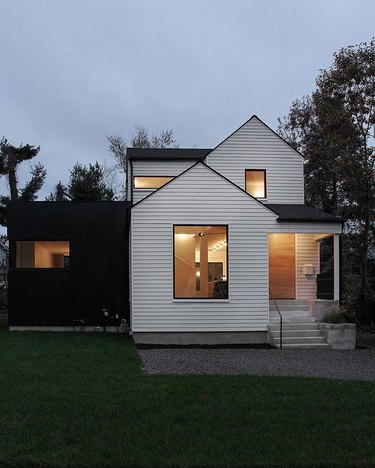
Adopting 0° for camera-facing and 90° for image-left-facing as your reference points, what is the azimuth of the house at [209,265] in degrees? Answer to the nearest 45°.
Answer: approximately 0°

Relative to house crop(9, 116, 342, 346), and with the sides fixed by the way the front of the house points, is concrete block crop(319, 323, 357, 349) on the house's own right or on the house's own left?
on the house's own left

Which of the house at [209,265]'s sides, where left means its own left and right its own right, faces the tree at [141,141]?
back

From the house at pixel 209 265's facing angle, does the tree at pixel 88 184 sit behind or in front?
behind

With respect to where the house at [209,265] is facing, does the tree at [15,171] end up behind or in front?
behind

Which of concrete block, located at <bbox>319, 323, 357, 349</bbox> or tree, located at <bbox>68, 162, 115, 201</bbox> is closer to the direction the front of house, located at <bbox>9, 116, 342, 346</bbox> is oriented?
the concrete block

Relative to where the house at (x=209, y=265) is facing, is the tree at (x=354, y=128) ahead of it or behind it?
behind

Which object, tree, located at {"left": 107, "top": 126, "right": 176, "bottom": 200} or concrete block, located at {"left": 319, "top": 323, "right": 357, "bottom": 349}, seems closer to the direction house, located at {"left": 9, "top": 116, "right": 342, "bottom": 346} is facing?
the concrete block
